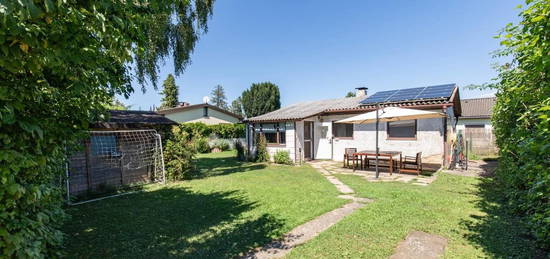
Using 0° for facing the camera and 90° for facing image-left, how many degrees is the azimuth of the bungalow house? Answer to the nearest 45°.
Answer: approximately 0°

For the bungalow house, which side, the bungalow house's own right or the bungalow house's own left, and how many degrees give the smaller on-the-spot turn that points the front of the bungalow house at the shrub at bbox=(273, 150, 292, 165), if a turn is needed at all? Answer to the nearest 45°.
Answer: approximately 90° to the bungalow house's own right

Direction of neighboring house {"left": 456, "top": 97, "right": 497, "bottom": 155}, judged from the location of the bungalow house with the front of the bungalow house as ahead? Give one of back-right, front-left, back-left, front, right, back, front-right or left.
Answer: back-left

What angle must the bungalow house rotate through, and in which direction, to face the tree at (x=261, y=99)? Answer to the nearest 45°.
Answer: approximately 135° to its right

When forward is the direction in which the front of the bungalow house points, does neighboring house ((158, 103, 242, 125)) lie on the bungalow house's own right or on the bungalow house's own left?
on the bungalow house's own right

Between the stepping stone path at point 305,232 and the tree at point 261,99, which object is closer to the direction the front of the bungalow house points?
the stepping stone path

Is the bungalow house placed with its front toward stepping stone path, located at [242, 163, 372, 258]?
yes

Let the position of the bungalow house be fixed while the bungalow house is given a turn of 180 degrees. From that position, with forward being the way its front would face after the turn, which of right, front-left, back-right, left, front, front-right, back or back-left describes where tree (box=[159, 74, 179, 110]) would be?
front-left

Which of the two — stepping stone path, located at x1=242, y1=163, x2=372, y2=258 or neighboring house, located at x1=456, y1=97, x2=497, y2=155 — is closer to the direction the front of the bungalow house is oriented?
the stepping stone path

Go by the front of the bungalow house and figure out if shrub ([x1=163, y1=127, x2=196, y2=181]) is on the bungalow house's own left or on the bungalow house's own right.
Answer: on the bungalow house's own right

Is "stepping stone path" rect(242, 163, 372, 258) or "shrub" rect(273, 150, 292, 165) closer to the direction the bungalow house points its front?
the stepping stone path
